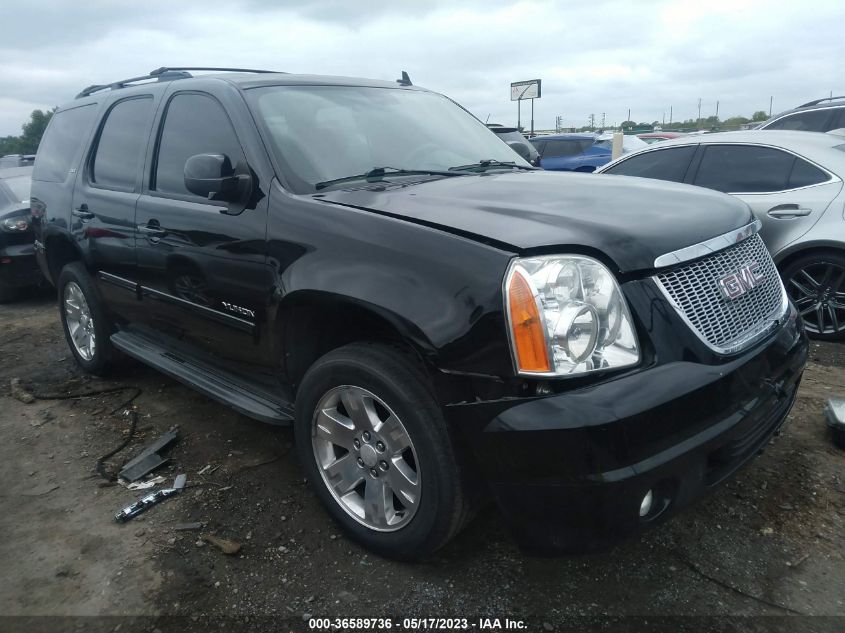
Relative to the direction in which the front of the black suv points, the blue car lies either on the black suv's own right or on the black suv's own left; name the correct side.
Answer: on the black suv's own left

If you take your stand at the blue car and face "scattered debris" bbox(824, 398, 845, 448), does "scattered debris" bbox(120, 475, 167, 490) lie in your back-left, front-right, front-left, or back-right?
front-right

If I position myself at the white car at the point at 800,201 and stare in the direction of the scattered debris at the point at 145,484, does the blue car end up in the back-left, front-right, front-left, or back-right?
back-right

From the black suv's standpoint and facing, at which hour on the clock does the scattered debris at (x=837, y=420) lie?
The scattered debris is roughly at 10 o'clock from the black suv.

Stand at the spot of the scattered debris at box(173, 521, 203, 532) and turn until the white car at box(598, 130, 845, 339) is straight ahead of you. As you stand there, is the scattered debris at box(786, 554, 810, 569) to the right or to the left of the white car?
right

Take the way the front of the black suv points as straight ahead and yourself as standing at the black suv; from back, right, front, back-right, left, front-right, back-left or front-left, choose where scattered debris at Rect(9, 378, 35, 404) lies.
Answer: back

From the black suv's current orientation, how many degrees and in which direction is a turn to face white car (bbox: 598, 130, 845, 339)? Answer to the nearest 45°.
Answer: approximately 90° to its left

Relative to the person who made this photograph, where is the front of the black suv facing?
facing the viewer and to the right of the viewer

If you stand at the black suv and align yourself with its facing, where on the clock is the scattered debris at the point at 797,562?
The scattered debris is roughly at 11 o'clock from the black suv.

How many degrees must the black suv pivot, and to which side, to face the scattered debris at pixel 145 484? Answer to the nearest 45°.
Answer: approximately 135° to its right
